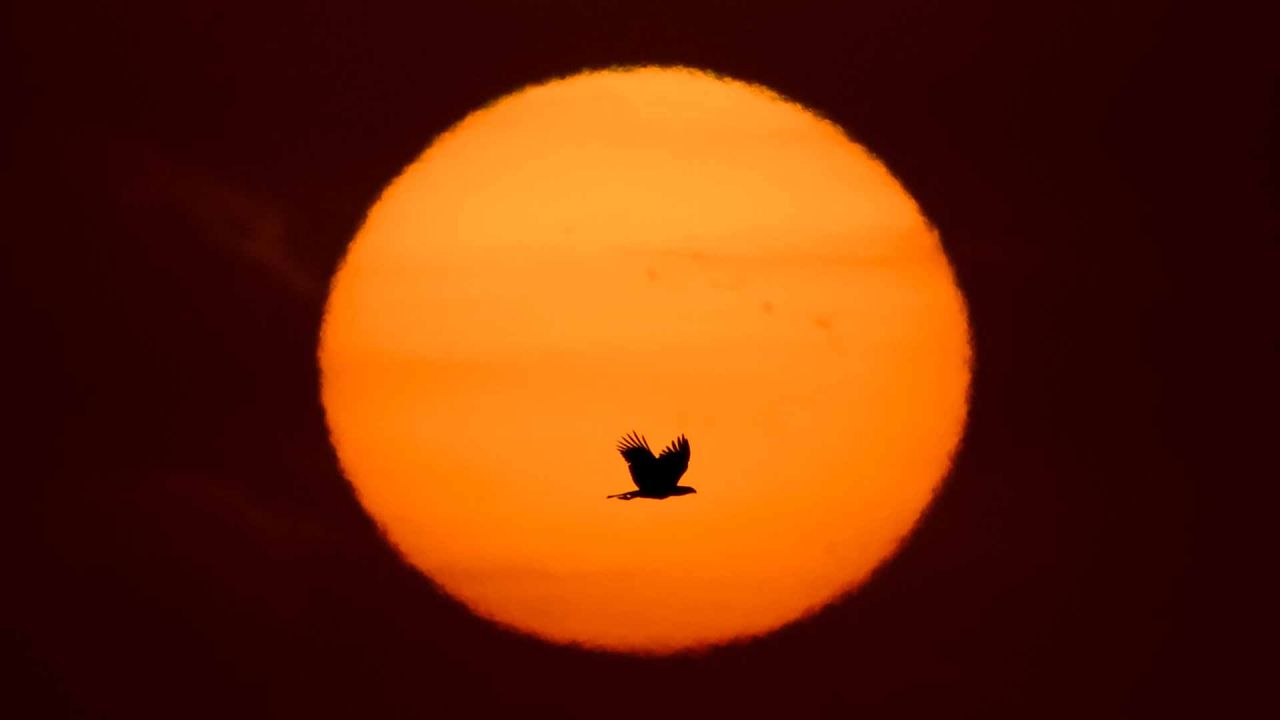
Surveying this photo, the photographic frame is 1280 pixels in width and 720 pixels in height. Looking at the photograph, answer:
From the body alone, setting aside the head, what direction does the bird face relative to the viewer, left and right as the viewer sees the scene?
facing to the right of the viewer
